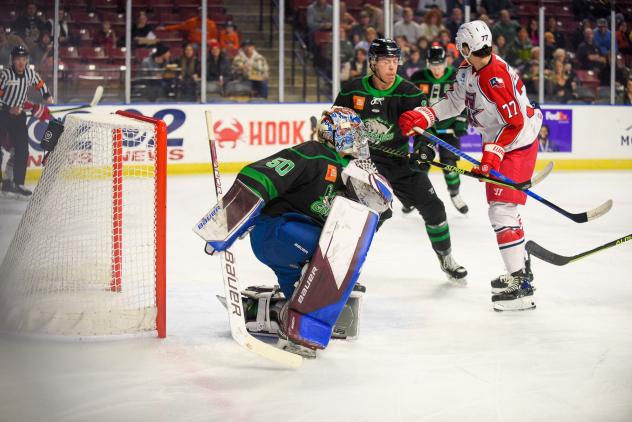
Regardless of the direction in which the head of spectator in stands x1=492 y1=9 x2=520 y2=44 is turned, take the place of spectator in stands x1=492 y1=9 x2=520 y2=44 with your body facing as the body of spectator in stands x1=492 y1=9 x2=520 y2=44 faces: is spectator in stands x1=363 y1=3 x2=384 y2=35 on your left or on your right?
on your right

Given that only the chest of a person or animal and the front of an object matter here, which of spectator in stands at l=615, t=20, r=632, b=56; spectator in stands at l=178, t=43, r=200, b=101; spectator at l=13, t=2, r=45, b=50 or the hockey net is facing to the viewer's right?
the hockey net

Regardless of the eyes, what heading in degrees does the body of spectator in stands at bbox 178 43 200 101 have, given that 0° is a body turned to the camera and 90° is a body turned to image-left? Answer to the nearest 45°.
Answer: approximately 0°

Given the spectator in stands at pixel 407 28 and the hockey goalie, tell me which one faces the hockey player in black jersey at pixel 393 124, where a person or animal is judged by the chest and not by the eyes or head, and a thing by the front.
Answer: the spectator in stands

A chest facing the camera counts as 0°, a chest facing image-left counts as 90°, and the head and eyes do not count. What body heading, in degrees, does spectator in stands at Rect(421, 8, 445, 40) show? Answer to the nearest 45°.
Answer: approximately 0°

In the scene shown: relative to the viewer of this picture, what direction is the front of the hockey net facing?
facing to the right of the viewer

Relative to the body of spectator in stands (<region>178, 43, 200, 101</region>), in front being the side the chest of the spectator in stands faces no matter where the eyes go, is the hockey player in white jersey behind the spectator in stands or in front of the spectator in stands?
in front
